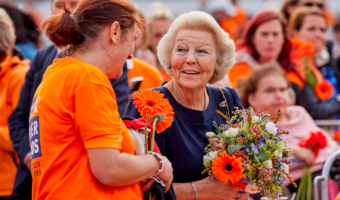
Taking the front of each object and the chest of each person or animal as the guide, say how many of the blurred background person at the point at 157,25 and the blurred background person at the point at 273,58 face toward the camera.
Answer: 2

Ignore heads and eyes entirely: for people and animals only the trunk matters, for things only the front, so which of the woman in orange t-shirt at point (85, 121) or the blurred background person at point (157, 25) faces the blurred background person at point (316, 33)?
the woman in orange t-shirt

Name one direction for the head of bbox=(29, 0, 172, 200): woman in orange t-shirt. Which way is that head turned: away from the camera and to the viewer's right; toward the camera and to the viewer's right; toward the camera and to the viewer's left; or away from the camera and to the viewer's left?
away from the camera and to the viewer's right

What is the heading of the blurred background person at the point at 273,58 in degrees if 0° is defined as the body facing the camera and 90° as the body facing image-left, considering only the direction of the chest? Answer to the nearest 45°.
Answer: approximately 0°

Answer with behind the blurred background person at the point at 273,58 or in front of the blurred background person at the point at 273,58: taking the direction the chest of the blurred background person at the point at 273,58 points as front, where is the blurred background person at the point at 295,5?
behind

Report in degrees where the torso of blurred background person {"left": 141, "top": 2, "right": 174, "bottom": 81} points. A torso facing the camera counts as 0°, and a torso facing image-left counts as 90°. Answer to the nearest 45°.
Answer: approximately 0°

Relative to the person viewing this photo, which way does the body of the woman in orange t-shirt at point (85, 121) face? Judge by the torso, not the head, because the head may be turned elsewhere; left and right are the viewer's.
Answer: facing away from the viewer and to the right of the viewer

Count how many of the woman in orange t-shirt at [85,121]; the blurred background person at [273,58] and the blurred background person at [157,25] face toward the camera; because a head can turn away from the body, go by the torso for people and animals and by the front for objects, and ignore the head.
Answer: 2

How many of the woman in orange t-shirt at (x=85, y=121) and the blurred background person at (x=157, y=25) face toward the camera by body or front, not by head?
1
